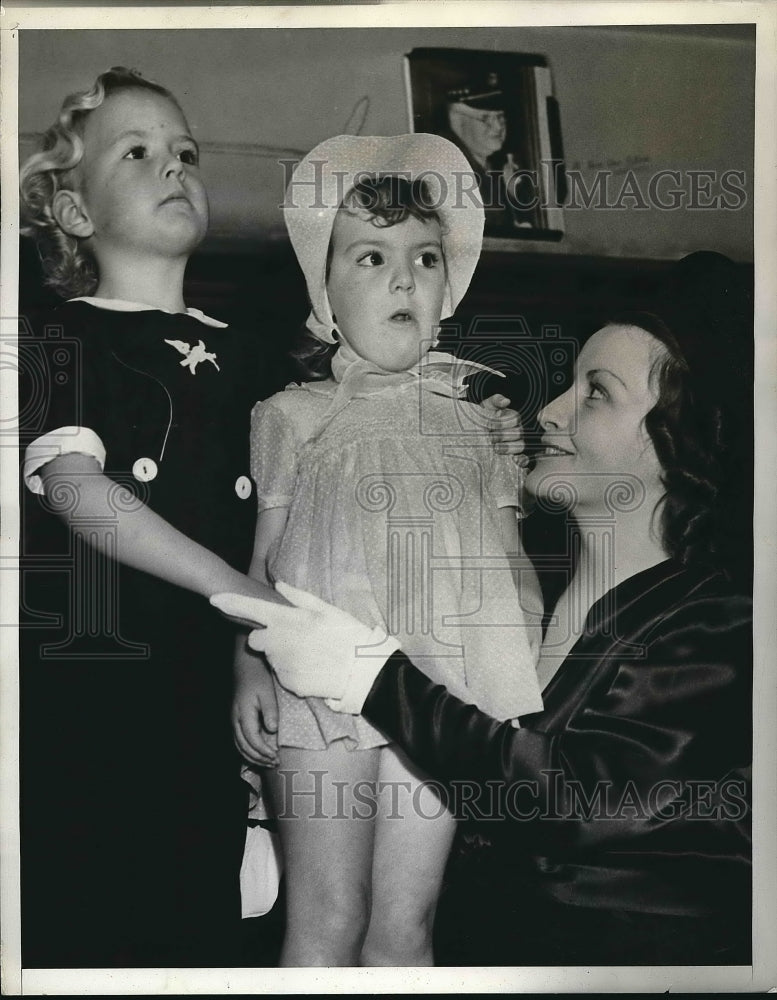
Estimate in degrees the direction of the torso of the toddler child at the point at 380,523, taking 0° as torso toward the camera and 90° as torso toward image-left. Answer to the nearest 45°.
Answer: approximately 0°

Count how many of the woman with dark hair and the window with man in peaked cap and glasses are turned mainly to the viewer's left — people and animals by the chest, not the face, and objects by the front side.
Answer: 1

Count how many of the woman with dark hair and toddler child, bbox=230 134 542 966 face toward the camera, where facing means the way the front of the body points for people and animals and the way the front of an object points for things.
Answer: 1

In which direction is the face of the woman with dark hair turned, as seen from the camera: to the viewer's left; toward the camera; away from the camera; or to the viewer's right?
to the viewer's left

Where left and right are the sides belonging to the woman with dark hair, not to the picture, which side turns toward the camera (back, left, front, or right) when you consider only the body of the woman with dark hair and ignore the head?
left

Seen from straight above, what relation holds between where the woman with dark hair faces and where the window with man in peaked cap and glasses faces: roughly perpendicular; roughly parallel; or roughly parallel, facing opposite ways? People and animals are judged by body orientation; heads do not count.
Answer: roughly perpendicular
